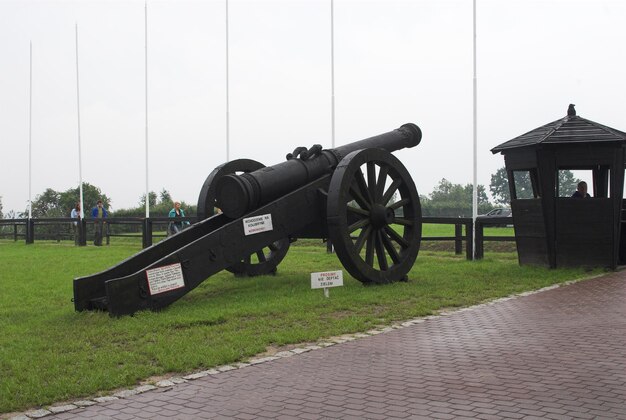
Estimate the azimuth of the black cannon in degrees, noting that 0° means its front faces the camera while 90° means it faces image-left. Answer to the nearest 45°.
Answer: approximately 225°

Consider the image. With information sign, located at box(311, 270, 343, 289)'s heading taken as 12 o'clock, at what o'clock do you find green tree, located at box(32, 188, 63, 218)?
The green tree is roughly at 5 o'clock from the information sign.

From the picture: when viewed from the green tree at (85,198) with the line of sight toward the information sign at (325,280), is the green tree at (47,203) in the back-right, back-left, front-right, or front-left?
back-right

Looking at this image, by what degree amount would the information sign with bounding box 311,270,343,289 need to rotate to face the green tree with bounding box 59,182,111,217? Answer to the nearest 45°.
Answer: approximately 135° to its right

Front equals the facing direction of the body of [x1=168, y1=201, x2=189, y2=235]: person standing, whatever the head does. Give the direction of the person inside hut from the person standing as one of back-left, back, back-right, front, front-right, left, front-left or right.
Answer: front-left

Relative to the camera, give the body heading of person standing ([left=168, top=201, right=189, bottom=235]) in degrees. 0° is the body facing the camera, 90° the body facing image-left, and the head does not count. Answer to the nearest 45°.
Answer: approximately 0°

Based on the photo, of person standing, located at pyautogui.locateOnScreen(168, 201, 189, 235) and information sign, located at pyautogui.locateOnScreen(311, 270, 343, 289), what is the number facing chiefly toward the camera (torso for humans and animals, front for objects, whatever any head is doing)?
2

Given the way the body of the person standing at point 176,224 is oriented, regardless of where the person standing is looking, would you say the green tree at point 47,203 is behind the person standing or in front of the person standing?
behind

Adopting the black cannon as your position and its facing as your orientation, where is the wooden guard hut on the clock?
The wooden guard hut is roughly at 1 o'clock from the black cannon.

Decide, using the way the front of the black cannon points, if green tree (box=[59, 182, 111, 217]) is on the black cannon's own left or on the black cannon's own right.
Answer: on the black cannon's own left
